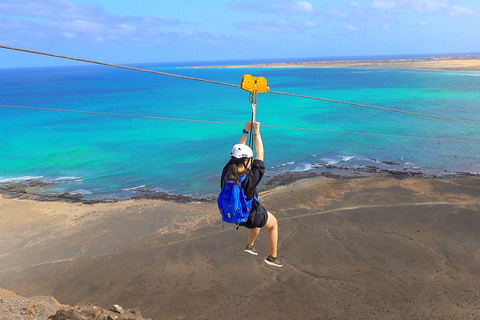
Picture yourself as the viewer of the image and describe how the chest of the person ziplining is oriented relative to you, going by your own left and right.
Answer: facing away from the viewer and to the right of the viewer
